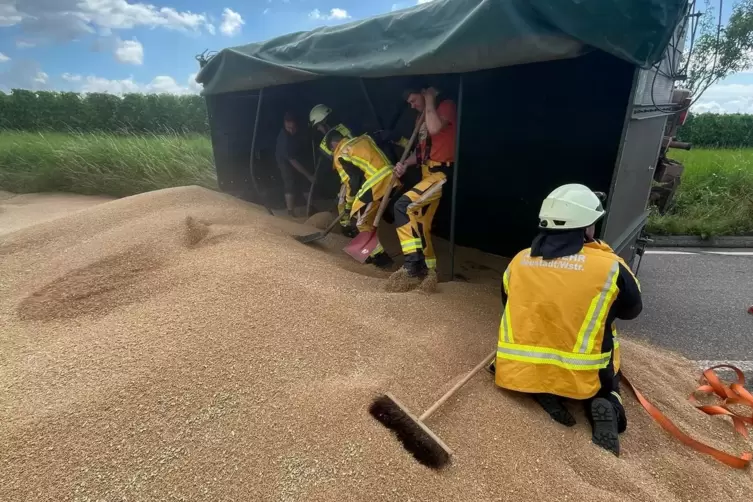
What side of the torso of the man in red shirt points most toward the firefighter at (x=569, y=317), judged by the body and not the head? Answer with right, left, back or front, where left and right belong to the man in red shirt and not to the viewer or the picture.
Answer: left

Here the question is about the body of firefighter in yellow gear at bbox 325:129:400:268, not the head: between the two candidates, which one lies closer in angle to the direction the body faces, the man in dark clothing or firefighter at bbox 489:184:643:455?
the man in dark clothing

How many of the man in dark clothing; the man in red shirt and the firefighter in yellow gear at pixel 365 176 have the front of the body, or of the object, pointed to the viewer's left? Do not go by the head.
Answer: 2

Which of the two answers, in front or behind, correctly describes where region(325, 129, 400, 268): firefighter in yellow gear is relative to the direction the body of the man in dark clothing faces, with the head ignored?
in front

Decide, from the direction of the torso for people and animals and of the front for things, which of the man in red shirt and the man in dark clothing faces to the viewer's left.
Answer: the man in red shirt

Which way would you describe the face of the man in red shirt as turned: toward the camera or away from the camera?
toward the camera

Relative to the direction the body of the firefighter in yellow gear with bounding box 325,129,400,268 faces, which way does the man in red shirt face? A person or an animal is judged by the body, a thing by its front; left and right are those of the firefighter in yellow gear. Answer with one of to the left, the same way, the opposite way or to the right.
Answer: the same way

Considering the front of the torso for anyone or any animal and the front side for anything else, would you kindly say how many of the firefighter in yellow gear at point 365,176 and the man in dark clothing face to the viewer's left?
1

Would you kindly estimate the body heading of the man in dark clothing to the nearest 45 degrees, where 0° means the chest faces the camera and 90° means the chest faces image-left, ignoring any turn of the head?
approximately 315°

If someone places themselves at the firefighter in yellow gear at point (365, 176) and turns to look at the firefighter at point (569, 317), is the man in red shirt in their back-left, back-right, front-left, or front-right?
front-left

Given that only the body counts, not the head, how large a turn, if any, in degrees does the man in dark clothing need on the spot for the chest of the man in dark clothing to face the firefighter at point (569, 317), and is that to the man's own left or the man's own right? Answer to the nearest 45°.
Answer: approximately 45° to the man's own right

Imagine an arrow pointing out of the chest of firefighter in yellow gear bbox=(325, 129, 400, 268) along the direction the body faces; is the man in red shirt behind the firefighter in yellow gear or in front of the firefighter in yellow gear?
behind

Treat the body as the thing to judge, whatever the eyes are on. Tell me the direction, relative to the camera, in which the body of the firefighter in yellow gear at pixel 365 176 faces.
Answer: to the viewer's left

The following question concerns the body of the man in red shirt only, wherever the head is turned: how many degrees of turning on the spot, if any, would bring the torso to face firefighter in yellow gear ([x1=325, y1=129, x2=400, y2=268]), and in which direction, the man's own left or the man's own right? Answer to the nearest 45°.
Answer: approximately 45° to the man's own right
